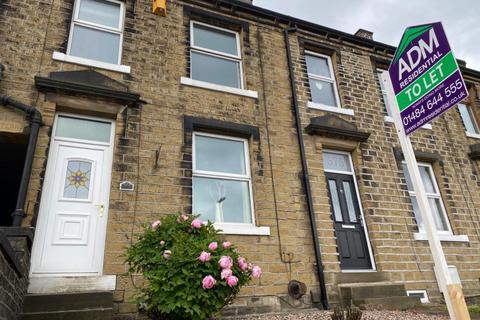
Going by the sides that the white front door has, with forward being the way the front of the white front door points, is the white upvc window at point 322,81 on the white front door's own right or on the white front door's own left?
on the white front door's own left

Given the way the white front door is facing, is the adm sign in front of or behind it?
in front

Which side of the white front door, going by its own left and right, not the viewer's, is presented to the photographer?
front

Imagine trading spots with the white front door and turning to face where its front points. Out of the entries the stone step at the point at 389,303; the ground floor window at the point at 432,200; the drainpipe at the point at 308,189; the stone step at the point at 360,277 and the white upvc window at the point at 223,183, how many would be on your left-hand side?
5

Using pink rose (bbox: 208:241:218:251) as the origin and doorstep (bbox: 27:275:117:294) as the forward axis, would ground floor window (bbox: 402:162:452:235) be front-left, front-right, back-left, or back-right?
back-right

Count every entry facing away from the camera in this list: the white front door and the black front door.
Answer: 0
